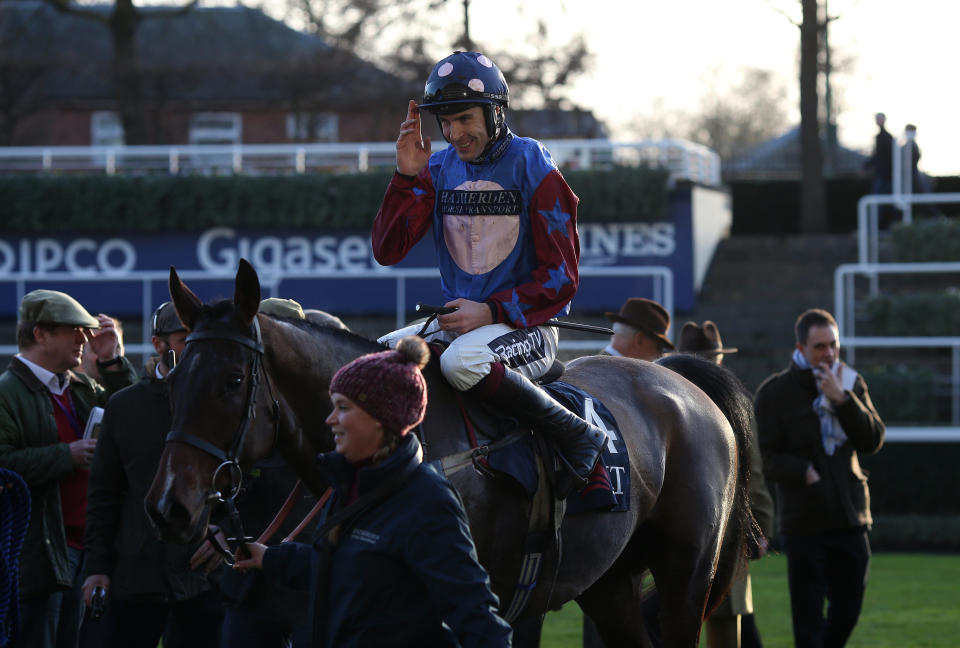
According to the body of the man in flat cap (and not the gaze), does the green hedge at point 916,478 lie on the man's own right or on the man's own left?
on the man's own left

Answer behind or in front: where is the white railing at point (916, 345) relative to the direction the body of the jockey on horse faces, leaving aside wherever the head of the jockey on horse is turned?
behind

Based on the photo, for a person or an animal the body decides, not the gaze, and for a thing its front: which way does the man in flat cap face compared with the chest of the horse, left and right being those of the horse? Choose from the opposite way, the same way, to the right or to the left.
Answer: to the left

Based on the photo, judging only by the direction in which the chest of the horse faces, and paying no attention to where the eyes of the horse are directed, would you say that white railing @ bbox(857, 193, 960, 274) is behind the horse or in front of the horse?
behind

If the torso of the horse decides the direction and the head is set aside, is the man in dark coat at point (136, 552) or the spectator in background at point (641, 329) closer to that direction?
the man in dark coat

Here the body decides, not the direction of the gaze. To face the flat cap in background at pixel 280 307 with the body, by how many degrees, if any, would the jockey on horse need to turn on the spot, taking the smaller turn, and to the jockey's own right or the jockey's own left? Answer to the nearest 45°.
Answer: approximately 90° to the jockey's own right

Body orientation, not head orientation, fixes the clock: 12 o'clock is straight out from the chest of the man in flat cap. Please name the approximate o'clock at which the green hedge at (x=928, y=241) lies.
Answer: The green hedge is roughly at 9 o'clock from the man in flat cap.

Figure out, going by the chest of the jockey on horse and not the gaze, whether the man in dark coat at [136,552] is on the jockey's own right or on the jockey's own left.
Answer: on the jockey's own right

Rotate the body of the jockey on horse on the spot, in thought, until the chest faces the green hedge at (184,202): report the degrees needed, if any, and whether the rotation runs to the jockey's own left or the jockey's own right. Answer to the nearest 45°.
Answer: approximately 135° to the jockey's own right
